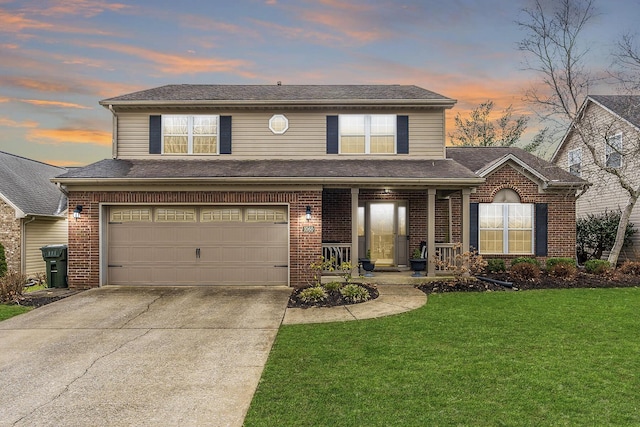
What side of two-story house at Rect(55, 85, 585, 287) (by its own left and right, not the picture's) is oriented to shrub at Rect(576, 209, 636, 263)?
left

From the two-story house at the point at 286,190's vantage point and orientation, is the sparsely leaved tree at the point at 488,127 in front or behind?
behind

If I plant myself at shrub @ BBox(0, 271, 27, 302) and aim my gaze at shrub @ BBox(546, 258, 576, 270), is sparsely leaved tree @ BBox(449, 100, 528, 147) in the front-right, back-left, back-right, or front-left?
front-left

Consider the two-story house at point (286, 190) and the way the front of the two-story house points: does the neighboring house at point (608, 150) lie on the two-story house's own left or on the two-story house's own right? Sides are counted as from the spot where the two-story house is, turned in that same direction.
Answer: on the two-story house's own left

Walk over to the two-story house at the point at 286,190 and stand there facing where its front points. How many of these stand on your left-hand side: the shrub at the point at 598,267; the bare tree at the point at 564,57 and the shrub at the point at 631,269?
3

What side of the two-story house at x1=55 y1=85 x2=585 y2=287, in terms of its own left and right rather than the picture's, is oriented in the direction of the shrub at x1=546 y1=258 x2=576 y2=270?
left

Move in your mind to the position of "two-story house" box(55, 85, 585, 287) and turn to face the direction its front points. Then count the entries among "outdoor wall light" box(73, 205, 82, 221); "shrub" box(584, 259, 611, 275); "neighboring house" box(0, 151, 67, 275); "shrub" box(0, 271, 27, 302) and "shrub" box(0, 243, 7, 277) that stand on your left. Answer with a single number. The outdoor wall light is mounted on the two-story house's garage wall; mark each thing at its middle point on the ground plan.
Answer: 1

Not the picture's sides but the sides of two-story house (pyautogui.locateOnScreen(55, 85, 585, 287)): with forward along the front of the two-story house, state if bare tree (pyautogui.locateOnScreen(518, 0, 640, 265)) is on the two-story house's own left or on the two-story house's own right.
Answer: on the two-story house's own left

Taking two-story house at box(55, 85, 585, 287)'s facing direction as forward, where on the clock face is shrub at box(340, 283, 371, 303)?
The shrub is roughly at 11 o'clock from the two-story house.

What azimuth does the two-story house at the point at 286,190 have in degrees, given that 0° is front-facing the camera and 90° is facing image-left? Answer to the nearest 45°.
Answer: approximately 0°

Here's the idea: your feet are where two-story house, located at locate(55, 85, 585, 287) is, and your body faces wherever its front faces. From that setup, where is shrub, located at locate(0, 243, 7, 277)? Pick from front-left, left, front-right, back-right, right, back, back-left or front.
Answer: right

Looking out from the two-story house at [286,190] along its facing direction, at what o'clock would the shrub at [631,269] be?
The shrub is roughly at 9 o'clock from the two-story house.

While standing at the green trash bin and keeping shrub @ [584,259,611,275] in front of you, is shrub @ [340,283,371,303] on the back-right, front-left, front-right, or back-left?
front-right
